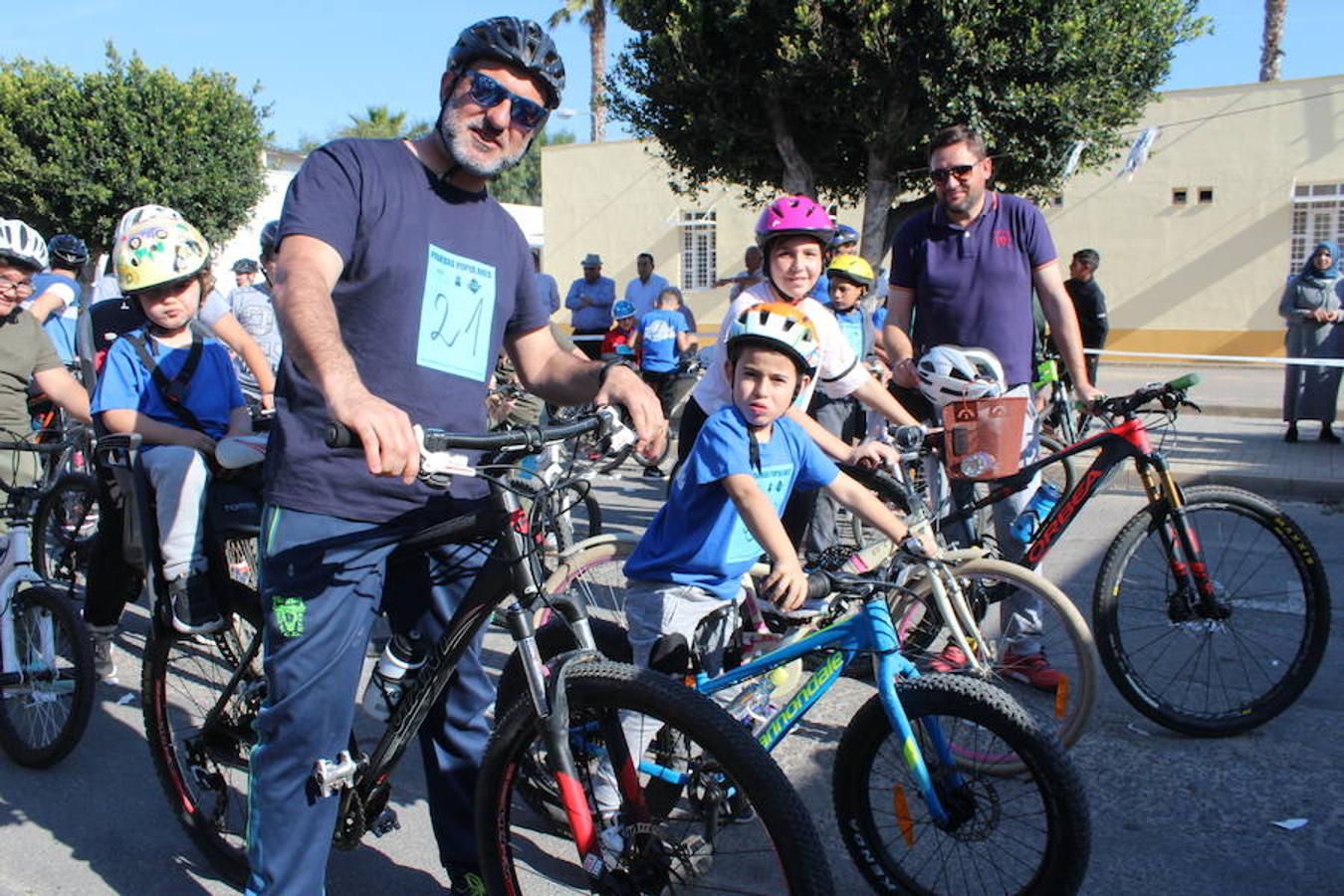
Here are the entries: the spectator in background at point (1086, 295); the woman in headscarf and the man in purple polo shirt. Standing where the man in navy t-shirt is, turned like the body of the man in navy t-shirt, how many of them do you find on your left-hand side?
3

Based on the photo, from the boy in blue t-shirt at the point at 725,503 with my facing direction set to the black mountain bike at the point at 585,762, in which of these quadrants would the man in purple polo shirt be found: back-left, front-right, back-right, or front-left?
back-left

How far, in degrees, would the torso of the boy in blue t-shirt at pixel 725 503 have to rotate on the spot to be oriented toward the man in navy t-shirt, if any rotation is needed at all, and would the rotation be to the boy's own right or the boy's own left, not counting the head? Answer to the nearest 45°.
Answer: approximately 90° to the boy's own right

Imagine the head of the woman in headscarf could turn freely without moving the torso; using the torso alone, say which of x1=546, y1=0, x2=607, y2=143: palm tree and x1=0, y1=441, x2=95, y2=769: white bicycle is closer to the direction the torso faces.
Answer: the white bicycle
